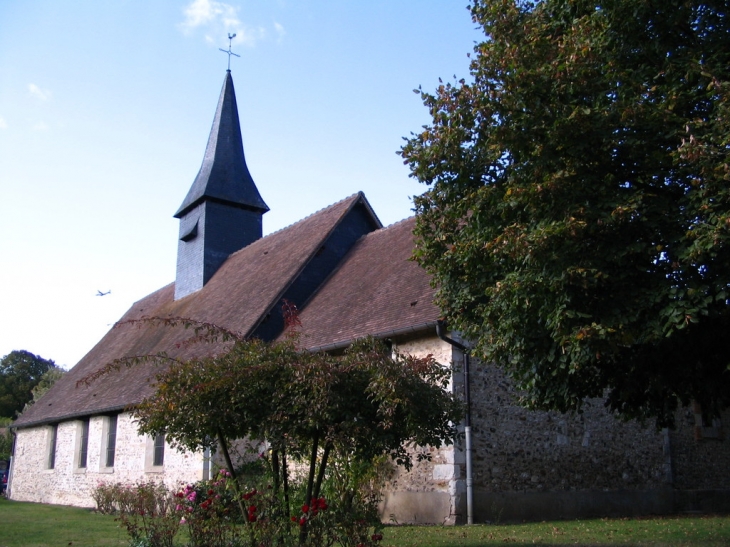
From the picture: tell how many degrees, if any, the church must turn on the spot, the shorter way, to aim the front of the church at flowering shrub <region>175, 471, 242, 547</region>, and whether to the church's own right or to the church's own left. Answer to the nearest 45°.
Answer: approximately 135° to the church's own left

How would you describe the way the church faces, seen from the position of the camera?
facing away from the viewer and to the left of the viewer

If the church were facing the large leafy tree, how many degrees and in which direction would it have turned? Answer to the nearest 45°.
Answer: approximately 135° to its left
